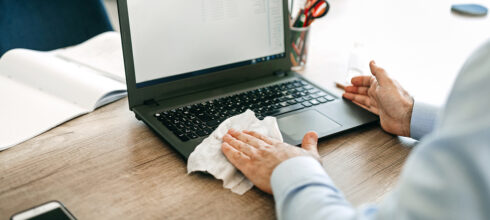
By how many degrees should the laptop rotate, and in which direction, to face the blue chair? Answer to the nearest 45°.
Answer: approximately 180°

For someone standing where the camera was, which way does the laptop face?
facing the viewer and to the right of the viewer

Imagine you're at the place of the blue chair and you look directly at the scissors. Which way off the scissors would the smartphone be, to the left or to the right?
right
